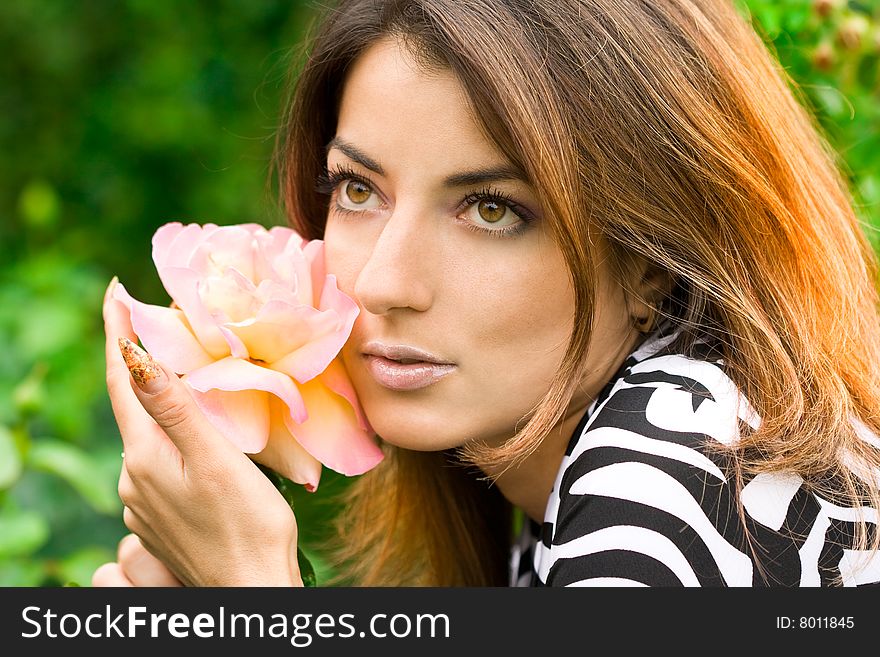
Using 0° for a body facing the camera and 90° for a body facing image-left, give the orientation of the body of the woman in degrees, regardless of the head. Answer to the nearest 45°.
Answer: approximately 45°

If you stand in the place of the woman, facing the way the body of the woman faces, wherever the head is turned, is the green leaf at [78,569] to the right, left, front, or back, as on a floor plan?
right

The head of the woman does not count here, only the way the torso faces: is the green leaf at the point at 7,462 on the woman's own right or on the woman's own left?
on the woman's own right

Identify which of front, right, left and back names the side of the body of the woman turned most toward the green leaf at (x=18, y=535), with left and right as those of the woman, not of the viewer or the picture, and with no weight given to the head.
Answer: right
